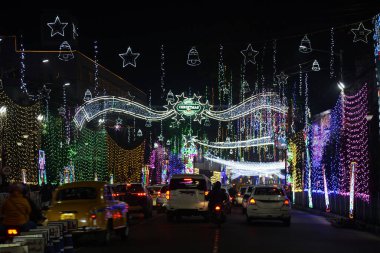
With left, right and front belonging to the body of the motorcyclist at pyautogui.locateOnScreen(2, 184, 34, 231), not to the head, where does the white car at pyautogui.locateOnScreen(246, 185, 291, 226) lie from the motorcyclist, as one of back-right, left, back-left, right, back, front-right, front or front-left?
front-right

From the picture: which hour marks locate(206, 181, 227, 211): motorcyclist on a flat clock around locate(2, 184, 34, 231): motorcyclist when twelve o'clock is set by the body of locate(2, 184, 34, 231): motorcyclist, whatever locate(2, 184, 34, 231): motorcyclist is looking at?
locate(206, 181, 227, 211): motorcyclist is roughly at 1 o'clock from locate(2, 184, 34, 231): motorcyclist.

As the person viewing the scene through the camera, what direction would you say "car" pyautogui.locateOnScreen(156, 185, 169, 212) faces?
facing away from the viewer

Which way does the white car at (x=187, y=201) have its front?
away from the camera

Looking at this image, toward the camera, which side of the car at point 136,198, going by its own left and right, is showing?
back

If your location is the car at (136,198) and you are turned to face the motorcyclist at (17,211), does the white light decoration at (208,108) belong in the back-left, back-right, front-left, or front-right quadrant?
back-left

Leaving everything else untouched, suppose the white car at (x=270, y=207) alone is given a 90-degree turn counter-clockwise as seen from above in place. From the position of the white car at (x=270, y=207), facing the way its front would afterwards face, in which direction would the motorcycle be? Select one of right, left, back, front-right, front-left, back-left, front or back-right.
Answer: front-left

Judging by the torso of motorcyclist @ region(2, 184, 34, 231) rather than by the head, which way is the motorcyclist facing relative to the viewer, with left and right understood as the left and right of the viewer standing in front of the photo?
facing away from the viewer

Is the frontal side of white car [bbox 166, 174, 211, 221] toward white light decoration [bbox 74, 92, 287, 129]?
yes

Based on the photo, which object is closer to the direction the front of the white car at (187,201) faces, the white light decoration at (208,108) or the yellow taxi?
the white light decoration

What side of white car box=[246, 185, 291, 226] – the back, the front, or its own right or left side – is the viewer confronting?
back
